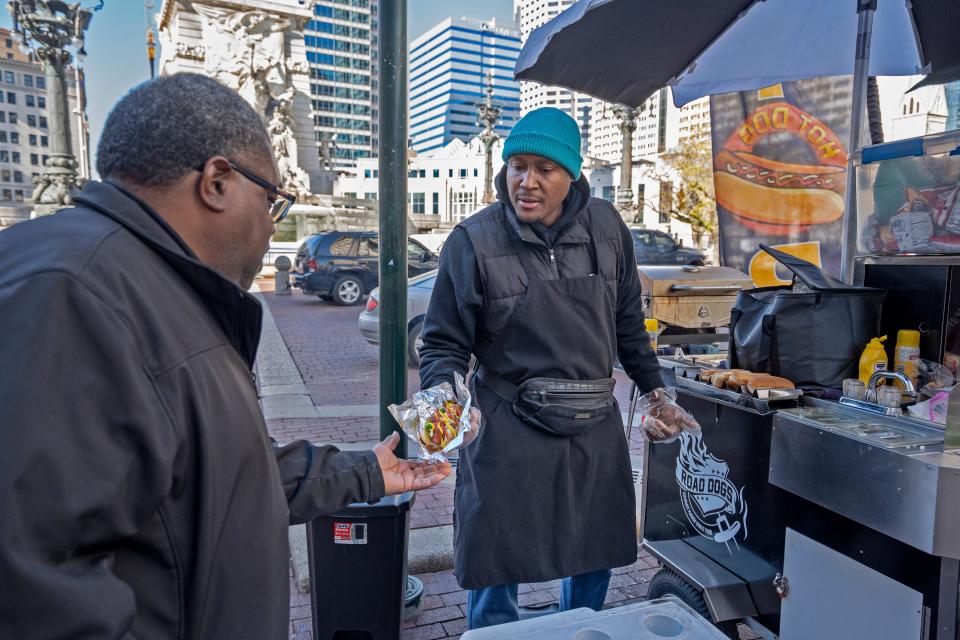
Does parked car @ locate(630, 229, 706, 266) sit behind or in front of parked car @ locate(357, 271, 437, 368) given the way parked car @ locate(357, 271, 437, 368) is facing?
in front

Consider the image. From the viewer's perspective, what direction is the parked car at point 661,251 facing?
to the viewer's right

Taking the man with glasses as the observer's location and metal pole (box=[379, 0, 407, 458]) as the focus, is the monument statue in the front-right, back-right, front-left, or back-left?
front-left

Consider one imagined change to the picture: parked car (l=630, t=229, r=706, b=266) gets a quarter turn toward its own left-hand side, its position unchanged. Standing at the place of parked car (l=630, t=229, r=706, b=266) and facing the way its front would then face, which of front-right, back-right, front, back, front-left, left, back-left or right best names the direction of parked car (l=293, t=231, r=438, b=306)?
back-left

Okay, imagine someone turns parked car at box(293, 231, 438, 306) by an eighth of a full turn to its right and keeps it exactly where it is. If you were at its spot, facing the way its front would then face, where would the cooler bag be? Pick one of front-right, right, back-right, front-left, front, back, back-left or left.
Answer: right

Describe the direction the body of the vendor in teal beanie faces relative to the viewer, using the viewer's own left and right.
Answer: facing the viewer

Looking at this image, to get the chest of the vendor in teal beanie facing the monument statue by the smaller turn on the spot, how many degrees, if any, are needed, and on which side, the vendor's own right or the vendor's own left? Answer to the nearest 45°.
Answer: approximately 135° to the vendor's own right

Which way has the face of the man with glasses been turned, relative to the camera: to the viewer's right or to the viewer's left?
to the viewer's right

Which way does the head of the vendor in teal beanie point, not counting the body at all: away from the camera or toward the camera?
toward the camera
